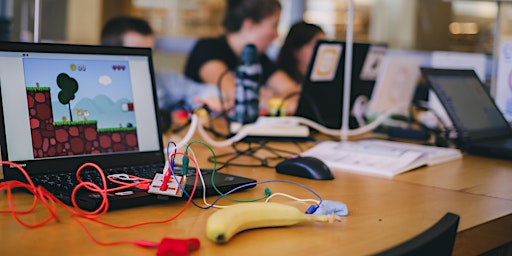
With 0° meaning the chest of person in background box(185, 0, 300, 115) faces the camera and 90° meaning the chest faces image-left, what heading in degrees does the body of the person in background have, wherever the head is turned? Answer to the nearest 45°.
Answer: approximately 315°

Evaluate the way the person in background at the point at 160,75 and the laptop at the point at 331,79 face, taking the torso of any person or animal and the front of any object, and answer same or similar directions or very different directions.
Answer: very different directions

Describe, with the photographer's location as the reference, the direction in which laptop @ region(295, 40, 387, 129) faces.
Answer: facing away from the viewer and to the left of the viewer

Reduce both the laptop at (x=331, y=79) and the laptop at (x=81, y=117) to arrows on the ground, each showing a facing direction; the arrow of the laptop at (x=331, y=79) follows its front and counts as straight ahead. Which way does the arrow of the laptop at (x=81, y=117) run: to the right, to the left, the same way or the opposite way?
the opposite way

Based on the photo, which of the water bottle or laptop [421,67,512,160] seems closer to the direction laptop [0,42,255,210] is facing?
the laptop

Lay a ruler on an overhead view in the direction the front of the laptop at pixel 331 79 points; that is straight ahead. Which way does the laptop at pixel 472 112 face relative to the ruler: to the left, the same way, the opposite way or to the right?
the opposite way

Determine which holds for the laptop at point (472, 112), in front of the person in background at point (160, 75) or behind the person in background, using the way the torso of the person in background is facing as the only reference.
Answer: in front

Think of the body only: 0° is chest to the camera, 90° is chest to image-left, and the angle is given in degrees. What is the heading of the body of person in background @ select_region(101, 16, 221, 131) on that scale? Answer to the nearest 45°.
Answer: approximately 315°

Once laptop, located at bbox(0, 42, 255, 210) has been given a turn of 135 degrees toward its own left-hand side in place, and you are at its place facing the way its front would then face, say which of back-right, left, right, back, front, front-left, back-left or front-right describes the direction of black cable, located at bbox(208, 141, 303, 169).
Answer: front-right
